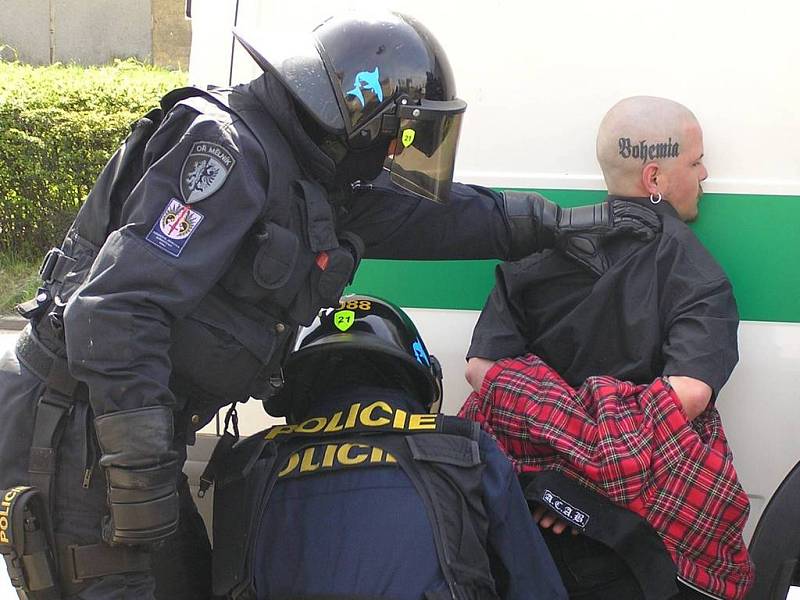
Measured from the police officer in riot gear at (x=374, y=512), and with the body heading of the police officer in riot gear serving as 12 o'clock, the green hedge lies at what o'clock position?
The green hedge is roughly at 11 o'clock from the police officer in riot gear.

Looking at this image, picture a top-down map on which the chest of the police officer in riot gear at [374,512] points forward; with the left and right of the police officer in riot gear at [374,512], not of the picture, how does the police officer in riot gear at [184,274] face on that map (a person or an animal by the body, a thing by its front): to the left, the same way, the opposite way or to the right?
to the right

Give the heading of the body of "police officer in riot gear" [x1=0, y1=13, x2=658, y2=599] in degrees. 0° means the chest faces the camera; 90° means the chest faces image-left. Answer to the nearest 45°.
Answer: approximately 270°

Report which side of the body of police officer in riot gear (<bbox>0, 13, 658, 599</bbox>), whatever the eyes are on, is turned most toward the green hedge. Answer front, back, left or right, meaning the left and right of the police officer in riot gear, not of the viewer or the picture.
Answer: left

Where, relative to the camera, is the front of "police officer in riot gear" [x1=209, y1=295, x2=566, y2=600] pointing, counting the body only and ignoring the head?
away from the camera

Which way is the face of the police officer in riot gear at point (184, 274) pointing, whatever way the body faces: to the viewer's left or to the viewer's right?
to the viewer's right
